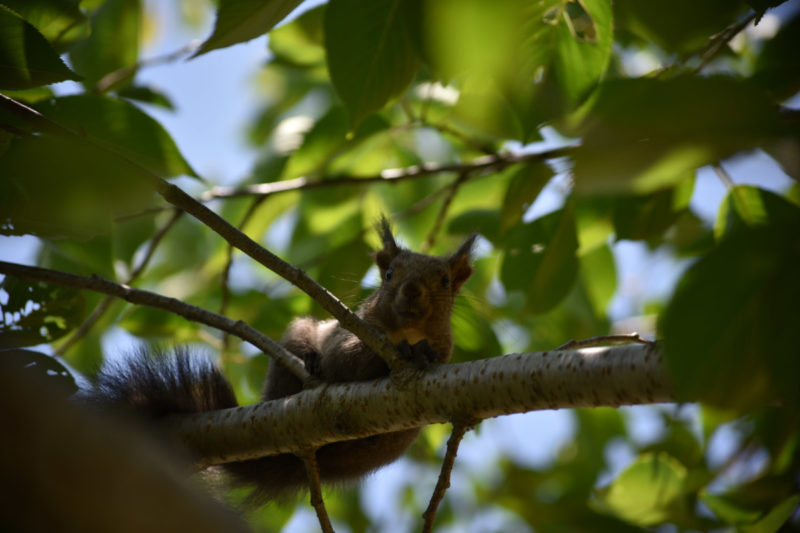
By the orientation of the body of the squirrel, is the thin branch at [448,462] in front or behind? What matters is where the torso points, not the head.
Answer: in front

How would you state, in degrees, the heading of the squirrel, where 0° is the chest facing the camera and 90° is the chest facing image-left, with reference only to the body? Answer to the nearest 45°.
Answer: approximately 315°

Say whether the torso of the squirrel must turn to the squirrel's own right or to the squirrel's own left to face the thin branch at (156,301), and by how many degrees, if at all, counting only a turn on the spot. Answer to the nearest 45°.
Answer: approximately 90° to the squirrel's own right
